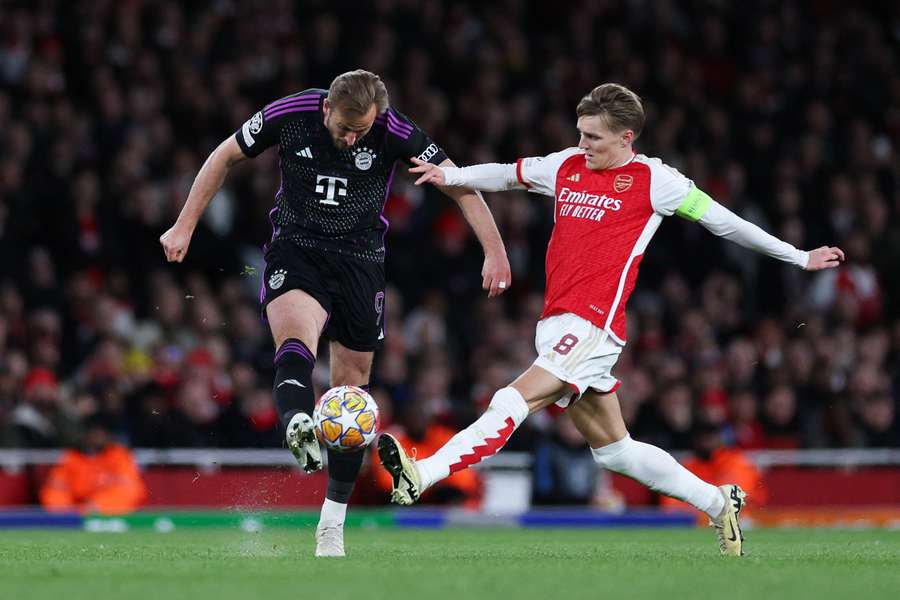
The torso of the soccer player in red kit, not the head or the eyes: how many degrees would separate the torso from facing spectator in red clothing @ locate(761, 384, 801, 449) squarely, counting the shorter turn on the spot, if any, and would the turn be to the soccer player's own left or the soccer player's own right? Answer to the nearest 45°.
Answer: approximately 135° to the soccer player's own right

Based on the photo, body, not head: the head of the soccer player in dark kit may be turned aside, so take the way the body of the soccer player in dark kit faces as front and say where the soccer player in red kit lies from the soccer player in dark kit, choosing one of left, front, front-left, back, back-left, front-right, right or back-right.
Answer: left

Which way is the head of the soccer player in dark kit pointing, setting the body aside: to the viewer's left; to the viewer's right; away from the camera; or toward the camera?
toward the camera

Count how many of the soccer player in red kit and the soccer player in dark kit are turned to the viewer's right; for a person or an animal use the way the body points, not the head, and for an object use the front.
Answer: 0

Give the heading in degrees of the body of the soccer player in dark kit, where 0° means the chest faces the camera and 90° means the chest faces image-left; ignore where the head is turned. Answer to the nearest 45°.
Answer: approximately 0°

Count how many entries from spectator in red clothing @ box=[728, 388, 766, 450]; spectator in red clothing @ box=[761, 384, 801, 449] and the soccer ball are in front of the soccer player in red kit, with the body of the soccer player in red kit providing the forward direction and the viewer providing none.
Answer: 1

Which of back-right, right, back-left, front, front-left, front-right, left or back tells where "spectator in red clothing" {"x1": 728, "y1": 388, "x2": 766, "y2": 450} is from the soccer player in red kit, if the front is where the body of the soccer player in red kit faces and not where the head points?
back-right

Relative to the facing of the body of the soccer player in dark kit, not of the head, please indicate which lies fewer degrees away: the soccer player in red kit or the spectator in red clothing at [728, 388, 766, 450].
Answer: the soccer player in red kit

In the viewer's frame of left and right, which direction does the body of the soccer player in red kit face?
facing the viewer and to the left of the viewer

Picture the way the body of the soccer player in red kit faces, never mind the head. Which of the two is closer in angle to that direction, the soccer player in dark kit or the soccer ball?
the soccer ball

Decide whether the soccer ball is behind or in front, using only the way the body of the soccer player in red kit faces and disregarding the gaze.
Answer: in front
